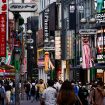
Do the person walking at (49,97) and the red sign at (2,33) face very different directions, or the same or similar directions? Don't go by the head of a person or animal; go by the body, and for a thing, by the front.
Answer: very different directions

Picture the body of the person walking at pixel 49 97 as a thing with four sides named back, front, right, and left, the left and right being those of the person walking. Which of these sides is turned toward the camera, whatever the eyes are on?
back

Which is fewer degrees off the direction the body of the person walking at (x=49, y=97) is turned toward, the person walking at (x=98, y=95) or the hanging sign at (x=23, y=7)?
the hanging sign

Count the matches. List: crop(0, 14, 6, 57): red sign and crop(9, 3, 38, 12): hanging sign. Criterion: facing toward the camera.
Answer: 2

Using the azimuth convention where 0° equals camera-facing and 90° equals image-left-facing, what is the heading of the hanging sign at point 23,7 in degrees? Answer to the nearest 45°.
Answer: approximately 0°

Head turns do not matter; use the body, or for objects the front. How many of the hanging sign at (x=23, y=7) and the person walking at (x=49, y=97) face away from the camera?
1

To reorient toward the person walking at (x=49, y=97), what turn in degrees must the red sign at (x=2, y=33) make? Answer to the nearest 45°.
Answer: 0° — it already faces them

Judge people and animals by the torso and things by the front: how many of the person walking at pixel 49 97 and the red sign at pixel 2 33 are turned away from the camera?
1
